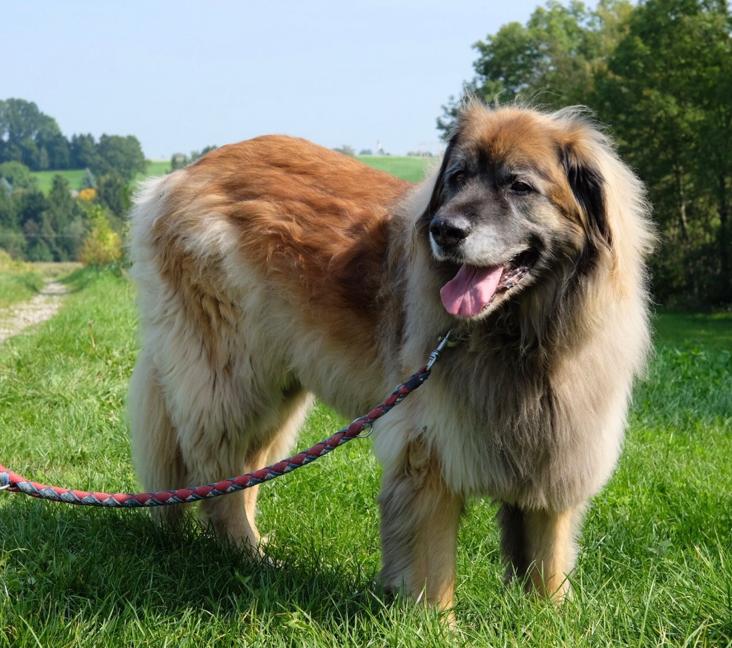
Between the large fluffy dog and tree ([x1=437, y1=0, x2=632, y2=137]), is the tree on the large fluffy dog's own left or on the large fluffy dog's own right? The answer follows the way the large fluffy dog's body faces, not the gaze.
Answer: on the large fluffy dog's own left

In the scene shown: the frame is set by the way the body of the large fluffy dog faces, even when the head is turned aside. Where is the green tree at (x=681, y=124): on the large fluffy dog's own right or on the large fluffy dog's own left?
on the large fluffy dog's own left

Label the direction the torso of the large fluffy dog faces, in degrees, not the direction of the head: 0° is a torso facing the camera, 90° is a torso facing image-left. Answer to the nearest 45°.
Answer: approximately 315°

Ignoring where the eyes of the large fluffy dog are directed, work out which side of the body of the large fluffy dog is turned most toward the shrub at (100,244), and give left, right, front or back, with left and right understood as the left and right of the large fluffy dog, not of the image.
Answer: back

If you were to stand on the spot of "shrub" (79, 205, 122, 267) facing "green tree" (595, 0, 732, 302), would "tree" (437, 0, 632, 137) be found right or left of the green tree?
left

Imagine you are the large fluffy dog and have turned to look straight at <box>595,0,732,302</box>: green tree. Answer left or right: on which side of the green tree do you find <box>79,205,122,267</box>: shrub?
left
